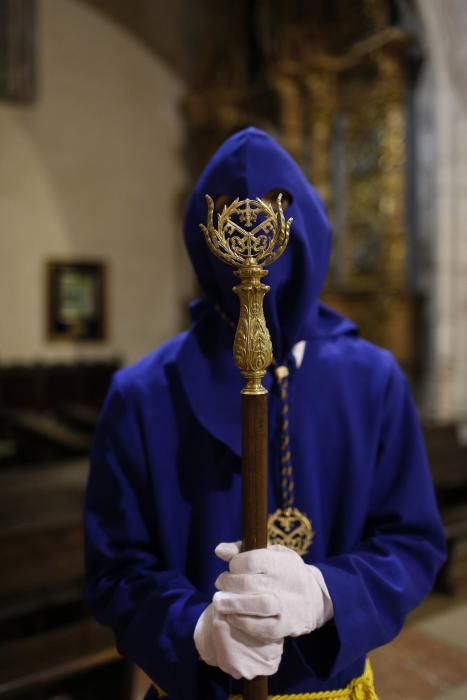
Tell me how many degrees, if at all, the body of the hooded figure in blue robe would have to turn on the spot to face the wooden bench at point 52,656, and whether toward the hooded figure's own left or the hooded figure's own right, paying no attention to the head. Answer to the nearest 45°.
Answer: approximately 135° to the hooded figure's own right

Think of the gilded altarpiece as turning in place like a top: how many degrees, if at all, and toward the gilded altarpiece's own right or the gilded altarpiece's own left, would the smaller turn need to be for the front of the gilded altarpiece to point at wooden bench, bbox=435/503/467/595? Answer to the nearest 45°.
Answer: approximately 45° to the gilded altarpiece's own left

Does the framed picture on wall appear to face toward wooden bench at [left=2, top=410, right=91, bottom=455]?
yes

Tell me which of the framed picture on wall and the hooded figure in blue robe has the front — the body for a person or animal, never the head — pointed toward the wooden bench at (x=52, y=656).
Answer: the framed picture on wall

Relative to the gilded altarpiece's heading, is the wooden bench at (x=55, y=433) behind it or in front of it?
in front

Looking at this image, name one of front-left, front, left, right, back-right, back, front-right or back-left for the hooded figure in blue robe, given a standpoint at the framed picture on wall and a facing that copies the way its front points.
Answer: front

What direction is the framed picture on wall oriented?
toward the camera

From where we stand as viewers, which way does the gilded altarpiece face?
facing the viewer and to the left of the viewer

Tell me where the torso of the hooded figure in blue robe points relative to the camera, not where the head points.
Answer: toward the camera

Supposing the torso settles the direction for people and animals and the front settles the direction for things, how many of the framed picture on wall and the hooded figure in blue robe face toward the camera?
2

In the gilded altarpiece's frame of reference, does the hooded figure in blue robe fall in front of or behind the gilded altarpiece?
in front

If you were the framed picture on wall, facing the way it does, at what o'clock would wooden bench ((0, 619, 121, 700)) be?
The wooden bench is roughly at 12 o'clock from the framed picture on wall.
